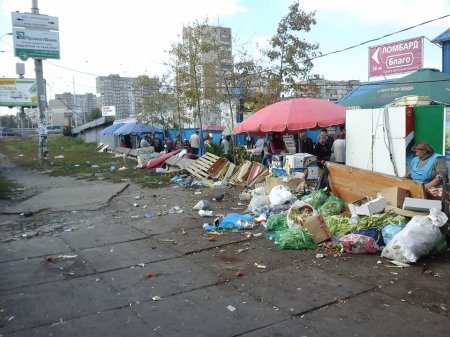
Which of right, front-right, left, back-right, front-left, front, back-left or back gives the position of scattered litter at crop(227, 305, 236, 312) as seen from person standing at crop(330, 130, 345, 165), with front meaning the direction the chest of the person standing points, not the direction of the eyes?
back

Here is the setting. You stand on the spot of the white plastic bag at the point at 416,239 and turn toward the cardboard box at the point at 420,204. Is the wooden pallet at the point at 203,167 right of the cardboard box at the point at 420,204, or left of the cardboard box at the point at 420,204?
left

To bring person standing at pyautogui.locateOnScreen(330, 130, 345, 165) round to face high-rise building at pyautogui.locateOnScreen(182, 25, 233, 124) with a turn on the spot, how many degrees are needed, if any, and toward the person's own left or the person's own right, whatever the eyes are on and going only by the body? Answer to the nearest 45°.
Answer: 0° — they already face it
